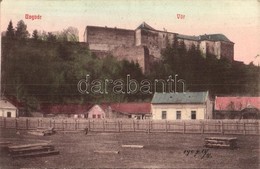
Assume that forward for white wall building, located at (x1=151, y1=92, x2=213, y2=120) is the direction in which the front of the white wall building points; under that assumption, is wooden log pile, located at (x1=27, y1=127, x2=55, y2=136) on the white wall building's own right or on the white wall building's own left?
on the white wall building's own right

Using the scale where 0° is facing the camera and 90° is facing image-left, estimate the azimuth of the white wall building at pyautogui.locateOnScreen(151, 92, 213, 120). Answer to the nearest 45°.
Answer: approximately 0°

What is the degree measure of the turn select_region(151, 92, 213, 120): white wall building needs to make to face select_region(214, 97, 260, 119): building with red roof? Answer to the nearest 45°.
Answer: approximately 90° to its left

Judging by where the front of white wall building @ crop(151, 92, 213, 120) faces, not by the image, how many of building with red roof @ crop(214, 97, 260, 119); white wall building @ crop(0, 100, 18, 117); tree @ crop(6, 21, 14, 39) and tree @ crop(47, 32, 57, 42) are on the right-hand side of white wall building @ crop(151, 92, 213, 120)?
3
